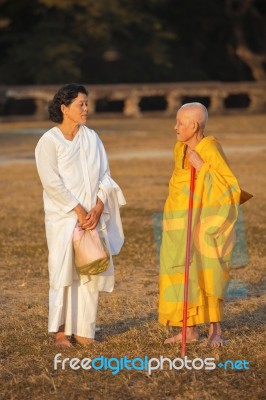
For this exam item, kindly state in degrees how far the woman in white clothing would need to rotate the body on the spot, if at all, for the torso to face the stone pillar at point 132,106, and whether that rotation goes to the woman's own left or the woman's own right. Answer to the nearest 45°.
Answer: approximately 135° to the woman's own left

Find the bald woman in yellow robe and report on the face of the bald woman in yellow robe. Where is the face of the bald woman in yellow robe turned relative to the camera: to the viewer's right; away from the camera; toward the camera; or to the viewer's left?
to the viewer's left

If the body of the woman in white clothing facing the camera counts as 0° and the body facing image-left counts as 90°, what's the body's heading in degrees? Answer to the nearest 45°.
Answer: approximately 315°

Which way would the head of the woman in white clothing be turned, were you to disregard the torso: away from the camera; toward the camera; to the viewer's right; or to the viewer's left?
to the viewer's right

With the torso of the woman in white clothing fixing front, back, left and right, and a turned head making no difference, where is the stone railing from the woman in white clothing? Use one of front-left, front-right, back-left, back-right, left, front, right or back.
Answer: back-left

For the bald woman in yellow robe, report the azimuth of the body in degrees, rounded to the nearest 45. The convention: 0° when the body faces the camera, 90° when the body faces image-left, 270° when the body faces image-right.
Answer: approximately 45°

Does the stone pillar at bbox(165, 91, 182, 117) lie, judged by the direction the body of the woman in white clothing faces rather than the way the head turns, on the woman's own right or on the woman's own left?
on the woman's own left

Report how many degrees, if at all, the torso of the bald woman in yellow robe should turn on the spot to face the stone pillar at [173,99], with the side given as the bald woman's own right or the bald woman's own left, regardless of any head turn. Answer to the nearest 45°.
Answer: approximately 135° to the bald woman's own right

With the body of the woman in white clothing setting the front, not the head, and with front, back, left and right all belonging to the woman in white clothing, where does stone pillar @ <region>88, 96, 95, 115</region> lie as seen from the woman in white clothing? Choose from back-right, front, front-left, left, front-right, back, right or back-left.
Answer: back-left

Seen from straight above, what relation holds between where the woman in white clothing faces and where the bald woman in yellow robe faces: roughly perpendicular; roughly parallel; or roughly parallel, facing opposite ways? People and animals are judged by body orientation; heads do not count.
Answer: roughly perpendicular

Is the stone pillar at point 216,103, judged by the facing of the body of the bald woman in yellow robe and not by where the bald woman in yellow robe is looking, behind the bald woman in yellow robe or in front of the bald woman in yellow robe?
behind

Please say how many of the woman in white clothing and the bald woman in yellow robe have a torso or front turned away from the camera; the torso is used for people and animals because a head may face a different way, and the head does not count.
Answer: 0

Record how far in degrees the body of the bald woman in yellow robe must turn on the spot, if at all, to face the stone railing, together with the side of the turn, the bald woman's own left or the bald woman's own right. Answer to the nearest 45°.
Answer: approximately 135° to the bald woman's own right
